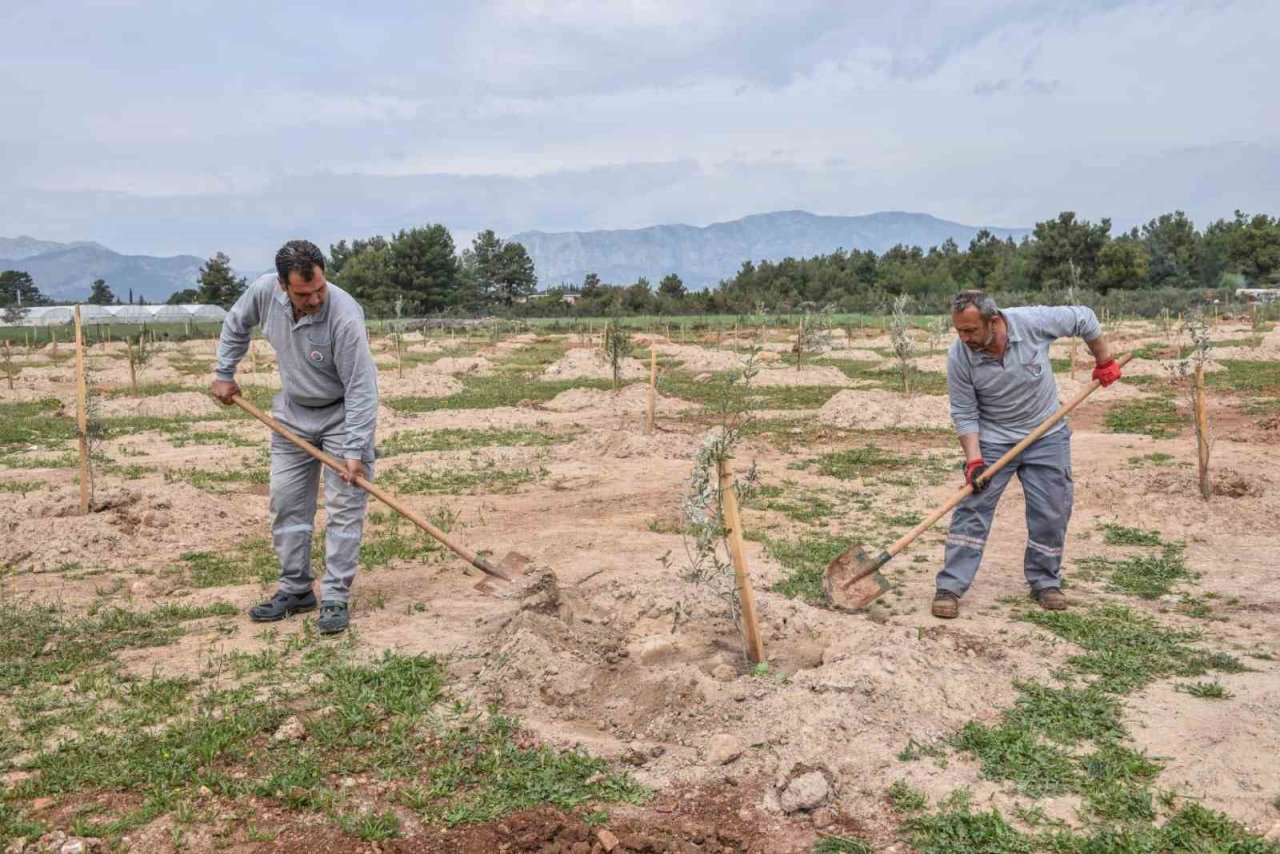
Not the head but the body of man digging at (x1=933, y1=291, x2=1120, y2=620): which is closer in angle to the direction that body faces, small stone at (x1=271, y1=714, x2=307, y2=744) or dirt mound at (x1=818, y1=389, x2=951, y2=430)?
the small stone

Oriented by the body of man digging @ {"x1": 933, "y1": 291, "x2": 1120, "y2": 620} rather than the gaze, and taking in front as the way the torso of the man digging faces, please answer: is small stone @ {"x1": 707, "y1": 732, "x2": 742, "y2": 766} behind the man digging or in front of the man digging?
in front

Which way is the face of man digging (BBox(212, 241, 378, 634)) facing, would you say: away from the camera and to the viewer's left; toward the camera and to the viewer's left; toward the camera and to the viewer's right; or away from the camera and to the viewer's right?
toward the camera and to the viewer's right

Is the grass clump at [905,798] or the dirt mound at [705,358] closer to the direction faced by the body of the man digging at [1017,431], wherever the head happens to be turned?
the grass clump

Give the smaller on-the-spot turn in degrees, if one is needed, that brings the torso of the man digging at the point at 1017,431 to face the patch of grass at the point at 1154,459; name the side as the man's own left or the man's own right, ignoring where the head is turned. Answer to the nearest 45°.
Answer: approximately 180°

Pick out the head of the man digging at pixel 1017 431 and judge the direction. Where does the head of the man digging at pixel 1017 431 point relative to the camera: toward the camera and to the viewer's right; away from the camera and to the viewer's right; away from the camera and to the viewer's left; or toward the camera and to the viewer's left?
toward the camera and to the viewer's left

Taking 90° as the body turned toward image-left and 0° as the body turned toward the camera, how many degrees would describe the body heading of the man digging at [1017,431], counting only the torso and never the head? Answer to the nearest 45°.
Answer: approximately 0°

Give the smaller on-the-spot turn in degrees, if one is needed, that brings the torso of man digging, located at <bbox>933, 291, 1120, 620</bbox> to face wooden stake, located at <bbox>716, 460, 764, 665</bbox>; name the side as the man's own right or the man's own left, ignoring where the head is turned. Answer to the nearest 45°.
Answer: approximately 45° to the man's own right

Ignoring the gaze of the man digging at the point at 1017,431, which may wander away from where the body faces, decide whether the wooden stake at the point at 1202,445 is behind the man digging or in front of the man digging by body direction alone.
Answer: behind

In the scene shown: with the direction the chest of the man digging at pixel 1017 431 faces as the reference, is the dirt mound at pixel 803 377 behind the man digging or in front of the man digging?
behind

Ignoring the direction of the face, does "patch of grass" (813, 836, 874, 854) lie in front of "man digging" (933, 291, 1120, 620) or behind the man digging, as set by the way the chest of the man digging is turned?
in front
